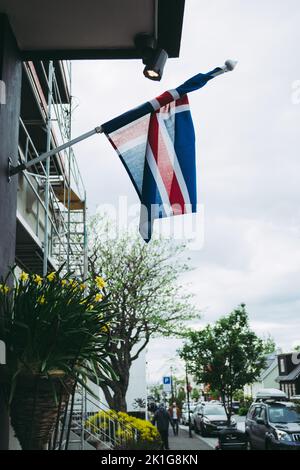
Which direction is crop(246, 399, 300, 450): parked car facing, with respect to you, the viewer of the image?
facing the viewer and to the right of the viewer

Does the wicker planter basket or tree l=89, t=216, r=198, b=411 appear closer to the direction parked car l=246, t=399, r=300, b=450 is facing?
the wicker planter basket

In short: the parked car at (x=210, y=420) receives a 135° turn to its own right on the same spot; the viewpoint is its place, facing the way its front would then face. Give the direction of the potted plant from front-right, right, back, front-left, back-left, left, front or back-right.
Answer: left

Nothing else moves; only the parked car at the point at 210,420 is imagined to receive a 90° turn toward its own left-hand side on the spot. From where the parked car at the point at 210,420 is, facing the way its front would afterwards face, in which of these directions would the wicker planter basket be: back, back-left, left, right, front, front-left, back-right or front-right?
back-right

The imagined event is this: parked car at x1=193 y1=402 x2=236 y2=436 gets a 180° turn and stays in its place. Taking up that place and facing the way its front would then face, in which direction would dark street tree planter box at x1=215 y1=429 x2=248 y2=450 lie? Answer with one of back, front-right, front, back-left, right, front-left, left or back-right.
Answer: back-left

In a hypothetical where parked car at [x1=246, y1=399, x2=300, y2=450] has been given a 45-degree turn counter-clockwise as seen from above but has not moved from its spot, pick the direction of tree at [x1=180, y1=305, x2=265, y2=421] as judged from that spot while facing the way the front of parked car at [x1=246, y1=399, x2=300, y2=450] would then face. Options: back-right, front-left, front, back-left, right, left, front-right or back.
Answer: left

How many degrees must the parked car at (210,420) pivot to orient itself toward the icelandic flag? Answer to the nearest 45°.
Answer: approximately 45° to its right

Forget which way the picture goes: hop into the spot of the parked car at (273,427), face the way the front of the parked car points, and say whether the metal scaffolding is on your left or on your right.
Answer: on your right

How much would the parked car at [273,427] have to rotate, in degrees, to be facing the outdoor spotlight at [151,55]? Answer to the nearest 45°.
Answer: approximately 45° to its right

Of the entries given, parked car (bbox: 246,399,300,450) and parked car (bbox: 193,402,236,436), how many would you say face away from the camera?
0

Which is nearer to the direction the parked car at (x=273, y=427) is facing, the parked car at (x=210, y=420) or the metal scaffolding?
the metal scaffolding

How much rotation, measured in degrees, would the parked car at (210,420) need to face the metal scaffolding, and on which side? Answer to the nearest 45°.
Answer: approximately 45° to its right

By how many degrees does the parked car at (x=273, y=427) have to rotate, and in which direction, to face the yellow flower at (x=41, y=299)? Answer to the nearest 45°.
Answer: approximately 45° to its right

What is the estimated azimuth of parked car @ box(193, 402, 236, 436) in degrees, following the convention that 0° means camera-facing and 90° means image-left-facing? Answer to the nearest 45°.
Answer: approximately 315°

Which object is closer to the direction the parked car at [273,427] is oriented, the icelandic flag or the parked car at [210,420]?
the icelandic flag
